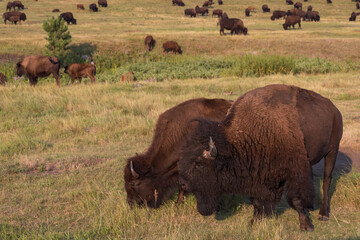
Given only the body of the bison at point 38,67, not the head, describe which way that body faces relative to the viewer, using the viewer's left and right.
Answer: facing to the left of the viewer

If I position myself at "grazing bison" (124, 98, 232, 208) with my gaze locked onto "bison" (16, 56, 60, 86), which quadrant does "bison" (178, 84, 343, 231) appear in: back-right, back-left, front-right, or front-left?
back-right

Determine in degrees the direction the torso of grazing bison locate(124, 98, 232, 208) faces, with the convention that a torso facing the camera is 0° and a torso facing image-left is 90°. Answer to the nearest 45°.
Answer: approximately 45°

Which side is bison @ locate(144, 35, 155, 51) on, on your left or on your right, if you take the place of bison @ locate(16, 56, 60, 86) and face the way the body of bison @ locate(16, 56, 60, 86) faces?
on your right

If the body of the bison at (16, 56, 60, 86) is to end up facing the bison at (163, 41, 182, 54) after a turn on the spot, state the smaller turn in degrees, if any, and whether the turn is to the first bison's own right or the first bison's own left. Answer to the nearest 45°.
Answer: approximately 135° to the first bison's own right

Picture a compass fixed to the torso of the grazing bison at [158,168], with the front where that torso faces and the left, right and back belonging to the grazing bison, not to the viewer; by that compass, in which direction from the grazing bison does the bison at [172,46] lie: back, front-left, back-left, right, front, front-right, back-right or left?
back-right

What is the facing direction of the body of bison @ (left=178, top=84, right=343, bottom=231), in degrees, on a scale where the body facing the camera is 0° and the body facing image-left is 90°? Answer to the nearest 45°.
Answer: approximately 45°

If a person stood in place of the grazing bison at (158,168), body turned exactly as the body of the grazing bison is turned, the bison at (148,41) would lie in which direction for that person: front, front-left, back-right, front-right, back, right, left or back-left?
back-right
